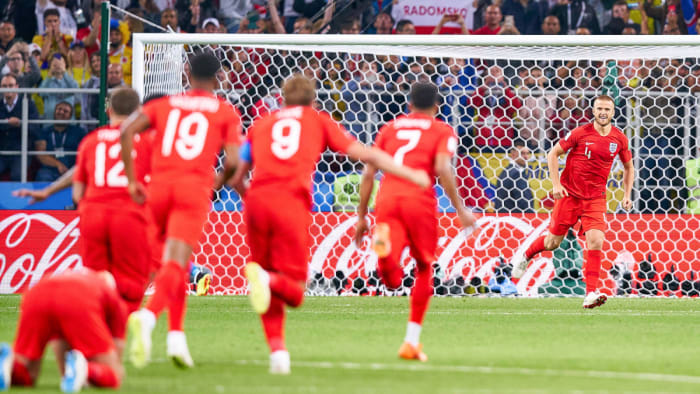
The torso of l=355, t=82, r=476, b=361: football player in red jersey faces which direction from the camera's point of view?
away from the camera

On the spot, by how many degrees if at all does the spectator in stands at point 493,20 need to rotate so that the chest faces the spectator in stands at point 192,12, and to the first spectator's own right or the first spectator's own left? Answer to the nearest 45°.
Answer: approximately 90° to the first spectator's own right

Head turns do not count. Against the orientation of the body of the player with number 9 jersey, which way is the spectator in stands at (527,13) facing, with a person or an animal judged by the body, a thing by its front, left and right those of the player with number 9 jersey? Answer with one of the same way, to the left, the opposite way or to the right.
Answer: the opposite way

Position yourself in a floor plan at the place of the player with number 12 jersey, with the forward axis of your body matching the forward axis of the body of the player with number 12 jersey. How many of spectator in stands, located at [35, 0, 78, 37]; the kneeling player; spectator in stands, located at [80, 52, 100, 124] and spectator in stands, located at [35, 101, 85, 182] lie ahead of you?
3

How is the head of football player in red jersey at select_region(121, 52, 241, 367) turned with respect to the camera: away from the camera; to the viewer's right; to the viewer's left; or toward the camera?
away from the camera

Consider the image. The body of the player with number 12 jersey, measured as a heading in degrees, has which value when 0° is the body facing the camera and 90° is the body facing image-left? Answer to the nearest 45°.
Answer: approximately 180°

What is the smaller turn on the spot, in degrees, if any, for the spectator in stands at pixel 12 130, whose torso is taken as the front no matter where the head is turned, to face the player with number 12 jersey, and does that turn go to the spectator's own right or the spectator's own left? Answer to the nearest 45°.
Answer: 0° — they already face them

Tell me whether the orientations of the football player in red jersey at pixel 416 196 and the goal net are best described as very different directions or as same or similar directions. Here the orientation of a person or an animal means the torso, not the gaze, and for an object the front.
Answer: very different directions

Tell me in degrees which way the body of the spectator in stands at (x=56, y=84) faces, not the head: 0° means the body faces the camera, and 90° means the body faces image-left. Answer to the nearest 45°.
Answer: approximately 0°

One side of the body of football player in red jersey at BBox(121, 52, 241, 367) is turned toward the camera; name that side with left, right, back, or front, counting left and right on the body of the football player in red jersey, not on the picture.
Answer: back
